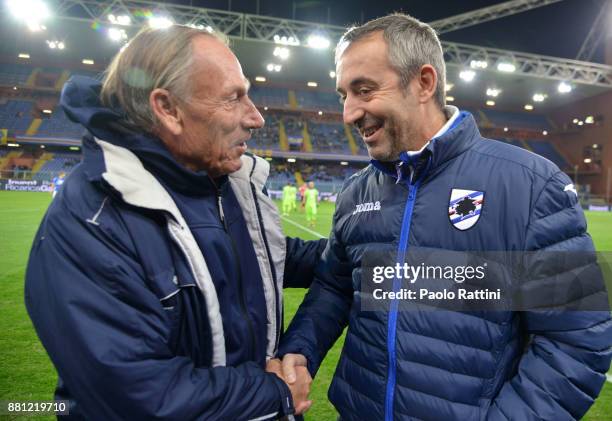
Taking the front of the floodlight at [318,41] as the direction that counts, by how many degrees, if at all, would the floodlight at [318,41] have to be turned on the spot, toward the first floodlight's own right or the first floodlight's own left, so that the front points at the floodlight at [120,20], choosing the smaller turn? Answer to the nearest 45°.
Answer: approximately 90° to the first floodlight's own right

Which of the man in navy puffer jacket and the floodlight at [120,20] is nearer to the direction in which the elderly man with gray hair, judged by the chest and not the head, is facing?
the man in navy puffer jacket

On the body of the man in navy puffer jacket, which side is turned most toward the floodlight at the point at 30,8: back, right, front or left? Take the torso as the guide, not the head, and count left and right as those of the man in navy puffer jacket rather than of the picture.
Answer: right

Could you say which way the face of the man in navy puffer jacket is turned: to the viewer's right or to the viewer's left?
to the viewer's left

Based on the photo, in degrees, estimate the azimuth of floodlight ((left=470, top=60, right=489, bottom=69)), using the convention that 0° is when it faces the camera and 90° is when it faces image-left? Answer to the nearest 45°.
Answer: approximately 0°

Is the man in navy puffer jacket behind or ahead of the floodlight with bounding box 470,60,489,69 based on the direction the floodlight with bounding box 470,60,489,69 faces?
ahead

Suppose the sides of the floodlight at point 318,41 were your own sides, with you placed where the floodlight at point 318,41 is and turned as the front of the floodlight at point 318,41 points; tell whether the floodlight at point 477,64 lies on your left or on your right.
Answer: on your left

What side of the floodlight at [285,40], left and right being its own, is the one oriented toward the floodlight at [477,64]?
left

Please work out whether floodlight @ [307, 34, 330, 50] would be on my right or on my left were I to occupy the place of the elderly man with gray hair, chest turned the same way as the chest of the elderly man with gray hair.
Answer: on my left

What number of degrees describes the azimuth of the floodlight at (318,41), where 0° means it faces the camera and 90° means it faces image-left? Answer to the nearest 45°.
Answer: approximately 0°
